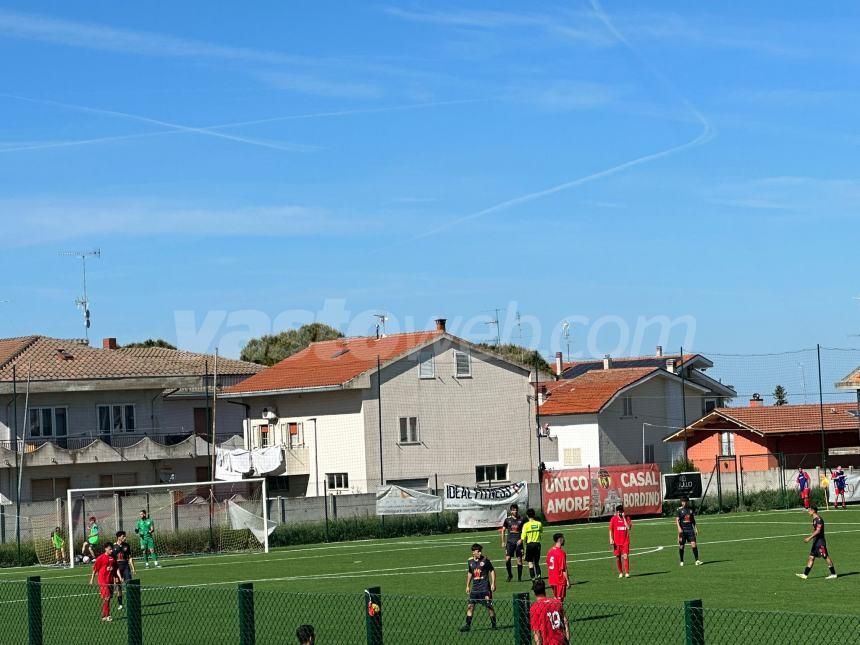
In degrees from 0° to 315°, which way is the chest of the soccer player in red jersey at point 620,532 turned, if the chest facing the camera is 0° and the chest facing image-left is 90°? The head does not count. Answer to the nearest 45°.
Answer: approximately 0°

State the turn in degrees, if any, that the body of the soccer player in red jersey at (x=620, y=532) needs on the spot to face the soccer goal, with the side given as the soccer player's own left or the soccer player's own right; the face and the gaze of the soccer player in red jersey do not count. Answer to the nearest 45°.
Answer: approximately 135° to the soccer player's own right

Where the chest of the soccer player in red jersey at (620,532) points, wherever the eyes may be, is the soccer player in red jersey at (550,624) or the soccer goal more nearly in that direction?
the soccer player in red jersey

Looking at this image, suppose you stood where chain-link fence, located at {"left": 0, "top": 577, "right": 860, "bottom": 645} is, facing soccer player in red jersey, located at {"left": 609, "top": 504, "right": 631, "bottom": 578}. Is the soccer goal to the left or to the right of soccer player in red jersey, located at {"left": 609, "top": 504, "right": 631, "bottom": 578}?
left

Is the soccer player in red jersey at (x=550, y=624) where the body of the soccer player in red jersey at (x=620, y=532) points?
yes
